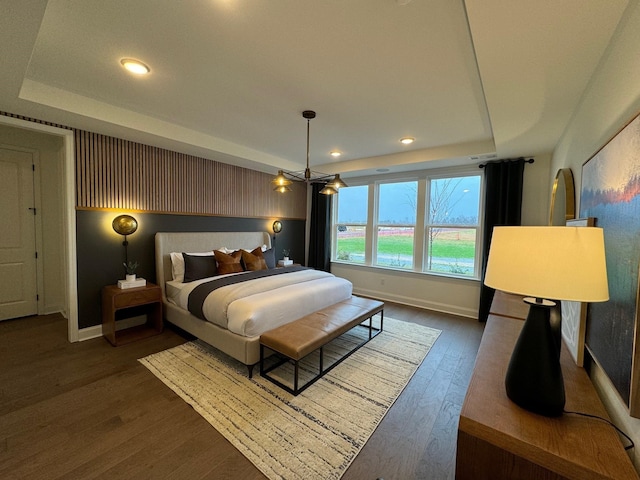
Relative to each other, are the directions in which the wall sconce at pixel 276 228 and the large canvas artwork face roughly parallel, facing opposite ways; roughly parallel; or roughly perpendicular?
roughly parallel, facing opposite ways

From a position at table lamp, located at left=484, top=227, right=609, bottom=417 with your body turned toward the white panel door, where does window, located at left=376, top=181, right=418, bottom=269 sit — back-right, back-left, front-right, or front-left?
front-right

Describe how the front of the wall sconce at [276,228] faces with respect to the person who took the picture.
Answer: facing the viewer and to the right of the viewer

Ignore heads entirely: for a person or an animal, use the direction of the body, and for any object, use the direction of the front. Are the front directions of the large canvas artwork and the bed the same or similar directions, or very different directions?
very different directions

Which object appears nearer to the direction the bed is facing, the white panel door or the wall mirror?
the wall mirror

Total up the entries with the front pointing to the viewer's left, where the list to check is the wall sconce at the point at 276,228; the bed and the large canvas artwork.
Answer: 1

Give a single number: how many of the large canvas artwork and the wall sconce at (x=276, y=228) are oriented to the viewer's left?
1

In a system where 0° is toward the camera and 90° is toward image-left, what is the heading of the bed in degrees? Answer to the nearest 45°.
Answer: approximately 315°

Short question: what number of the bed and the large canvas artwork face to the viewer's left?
1

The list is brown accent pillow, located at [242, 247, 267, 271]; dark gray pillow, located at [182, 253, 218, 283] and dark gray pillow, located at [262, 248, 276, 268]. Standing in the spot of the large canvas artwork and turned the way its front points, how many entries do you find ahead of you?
3

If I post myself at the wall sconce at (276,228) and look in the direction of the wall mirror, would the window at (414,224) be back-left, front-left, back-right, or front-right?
front-left

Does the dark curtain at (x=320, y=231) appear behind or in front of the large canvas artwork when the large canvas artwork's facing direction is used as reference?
in front

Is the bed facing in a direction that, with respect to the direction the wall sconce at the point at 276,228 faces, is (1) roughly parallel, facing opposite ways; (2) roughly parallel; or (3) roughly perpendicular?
roughly parallel

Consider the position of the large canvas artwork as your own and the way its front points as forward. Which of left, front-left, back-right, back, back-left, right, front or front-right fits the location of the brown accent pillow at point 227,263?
front

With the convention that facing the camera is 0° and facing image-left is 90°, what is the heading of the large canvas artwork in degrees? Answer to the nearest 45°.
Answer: approximately 90°
